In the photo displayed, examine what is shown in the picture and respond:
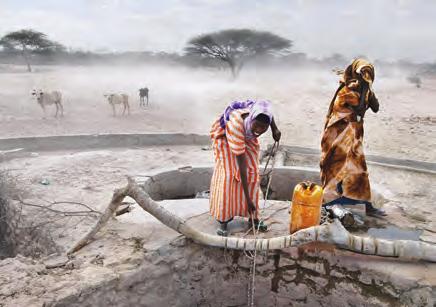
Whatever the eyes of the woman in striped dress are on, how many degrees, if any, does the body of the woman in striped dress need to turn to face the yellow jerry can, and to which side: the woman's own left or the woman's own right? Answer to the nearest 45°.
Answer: approximately 45° to the woman's own left

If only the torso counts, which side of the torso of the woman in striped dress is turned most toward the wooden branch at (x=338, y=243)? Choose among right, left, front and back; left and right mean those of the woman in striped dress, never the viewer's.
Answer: front

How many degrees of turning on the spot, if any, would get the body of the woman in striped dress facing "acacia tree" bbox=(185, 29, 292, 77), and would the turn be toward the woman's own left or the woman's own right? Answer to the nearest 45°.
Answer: approximately 135° to the woman's own left

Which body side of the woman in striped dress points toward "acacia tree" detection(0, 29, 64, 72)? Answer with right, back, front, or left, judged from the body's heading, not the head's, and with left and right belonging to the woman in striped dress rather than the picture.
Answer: back

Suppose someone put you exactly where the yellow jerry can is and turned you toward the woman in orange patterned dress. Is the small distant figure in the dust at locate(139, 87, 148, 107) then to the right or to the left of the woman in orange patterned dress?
left

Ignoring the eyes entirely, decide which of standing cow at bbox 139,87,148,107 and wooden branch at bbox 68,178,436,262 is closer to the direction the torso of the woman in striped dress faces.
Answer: the wooden branch

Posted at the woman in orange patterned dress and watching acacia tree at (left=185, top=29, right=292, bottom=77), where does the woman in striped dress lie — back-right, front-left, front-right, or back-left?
back-left

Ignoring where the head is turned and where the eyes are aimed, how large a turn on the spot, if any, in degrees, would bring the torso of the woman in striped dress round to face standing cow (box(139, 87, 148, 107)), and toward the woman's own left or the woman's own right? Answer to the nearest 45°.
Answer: approximately 135° to the woman's own left

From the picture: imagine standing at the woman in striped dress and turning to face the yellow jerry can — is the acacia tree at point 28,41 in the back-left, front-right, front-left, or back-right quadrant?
back-left

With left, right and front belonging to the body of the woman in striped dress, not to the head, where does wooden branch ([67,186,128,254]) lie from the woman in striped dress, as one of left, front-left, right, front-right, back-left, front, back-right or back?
back-right

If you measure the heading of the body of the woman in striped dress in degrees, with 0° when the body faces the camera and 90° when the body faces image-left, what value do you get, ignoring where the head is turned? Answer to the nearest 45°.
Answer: approximately 315°
